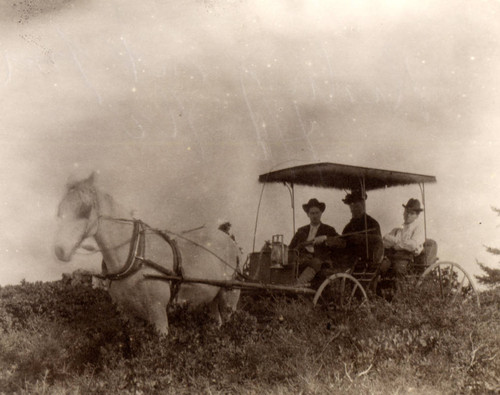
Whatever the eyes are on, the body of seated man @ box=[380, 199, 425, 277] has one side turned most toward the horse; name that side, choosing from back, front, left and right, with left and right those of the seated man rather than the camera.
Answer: front

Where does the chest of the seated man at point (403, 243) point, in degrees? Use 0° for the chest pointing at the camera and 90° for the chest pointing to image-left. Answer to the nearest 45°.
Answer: approximately 45°

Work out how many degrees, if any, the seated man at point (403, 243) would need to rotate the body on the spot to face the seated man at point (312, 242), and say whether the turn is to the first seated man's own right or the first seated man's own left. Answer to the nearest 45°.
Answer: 0° — they already face them
